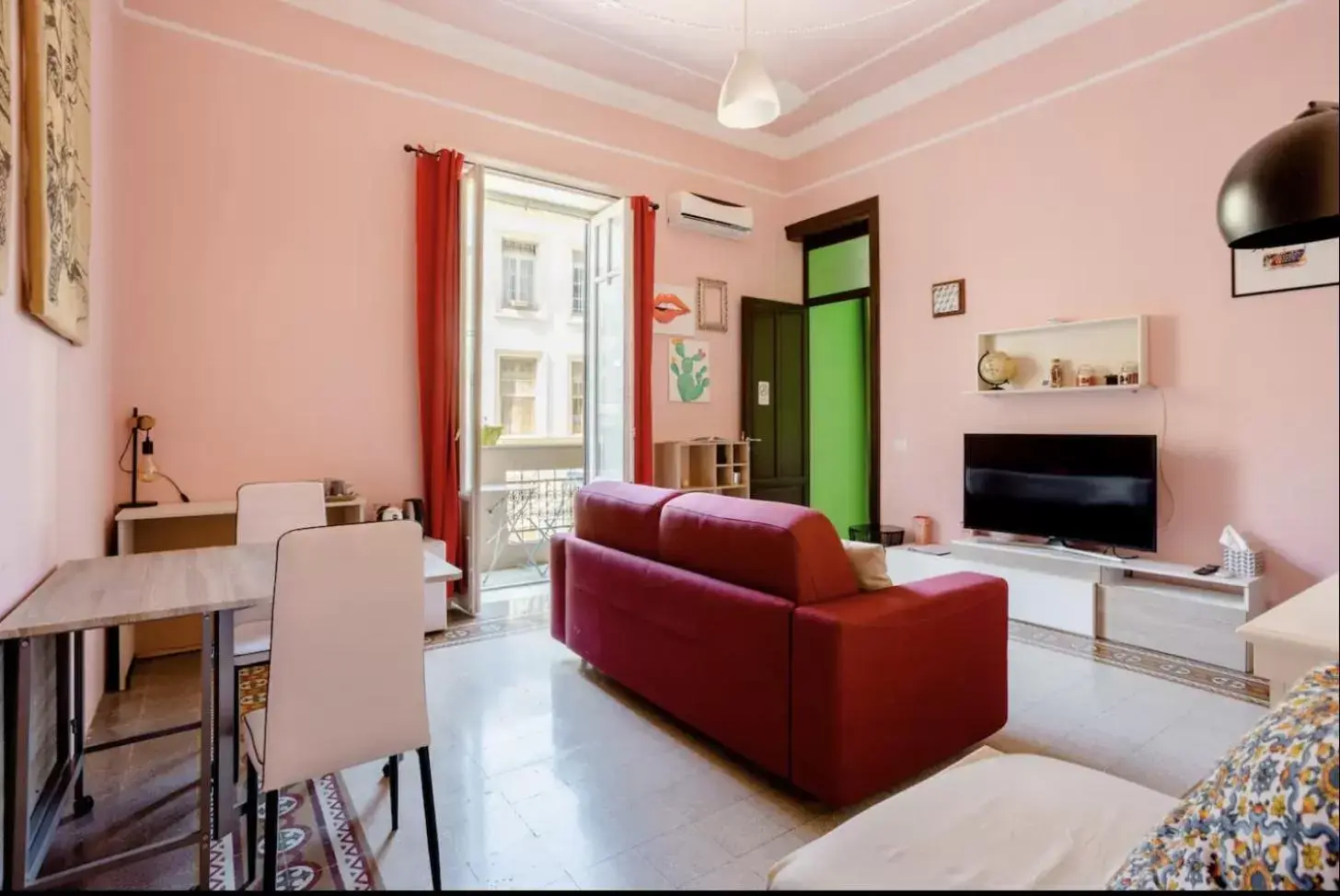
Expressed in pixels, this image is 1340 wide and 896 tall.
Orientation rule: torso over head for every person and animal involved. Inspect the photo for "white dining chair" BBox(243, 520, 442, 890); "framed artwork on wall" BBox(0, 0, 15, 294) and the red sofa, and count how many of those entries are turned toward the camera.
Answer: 0

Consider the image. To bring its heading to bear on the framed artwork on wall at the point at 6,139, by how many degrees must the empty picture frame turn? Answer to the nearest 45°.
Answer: approximately 45° to its right

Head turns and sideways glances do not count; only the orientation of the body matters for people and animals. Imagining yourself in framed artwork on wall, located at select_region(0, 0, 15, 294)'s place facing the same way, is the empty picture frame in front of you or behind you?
in front

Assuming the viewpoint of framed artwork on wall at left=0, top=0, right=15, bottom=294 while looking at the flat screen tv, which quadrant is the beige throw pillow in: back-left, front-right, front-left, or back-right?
front-left

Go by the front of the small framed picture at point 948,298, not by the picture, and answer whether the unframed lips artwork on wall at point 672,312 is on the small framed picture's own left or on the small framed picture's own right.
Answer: on the small framed picture's own right

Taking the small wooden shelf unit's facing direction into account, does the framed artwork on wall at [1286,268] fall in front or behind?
in front

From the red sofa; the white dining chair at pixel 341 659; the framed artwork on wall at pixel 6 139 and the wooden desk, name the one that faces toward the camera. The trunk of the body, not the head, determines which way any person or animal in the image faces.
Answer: the wooden desk

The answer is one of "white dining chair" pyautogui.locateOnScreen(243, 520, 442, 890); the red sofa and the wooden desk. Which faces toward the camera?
the wooden desk

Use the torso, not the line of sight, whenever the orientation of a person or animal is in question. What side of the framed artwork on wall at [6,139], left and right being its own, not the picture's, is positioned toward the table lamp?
left

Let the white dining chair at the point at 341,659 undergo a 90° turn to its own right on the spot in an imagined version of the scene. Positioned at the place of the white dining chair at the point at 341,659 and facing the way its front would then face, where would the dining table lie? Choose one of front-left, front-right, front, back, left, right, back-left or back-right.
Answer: left

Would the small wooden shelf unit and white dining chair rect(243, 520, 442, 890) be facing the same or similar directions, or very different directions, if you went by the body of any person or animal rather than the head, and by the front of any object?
very different directions

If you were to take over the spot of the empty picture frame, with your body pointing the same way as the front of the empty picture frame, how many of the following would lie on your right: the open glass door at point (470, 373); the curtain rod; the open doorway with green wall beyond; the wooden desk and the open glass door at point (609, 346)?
4

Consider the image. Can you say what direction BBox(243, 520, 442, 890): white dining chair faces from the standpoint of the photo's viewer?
facing away from the viewer and to the left of the viewer

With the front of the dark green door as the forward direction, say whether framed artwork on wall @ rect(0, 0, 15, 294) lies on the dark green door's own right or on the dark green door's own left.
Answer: on the dark green door's own right

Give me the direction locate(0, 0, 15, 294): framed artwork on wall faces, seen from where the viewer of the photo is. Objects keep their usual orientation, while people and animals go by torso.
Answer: facing to the right of the viewer

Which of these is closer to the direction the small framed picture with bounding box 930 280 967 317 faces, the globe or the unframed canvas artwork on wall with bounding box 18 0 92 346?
the unframed canvas artwork on wall

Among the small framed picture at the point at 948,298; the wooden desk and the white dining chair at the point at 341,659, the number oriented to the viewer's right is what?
0

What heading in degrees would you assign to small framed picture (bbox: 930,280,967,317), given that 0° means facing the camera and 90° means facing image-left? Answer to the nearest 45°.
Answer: approximately 45°
